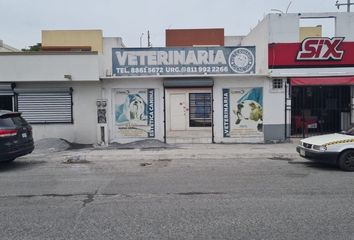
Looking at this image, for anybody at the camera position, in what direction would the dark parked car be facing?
facing away from the viewer and to the left of the viewer

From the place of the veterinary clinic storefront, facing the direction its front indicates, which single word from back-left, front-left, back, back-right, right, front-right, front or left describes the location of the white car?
front-left

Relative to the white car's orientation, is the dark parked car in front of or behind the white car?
in front

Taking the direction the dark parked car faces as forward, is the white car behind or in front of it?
behind

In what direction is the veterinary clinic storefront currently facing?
toward the camera

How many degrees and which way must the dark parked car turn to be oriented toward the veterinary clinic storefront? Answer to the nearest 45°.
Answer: approximately 135° to its right

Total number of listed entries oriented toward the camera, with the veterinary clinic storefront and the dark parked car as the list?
1

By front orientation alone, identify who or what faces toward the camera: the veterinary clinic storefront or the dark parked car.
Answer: the veterinary clinic storefront

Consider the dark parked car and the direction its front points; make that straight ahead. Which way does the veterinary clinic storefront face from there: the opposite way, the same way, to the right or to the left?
to the left

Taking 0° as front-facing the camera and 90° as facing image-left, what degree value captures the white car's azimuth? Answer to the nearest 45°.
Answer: approximately 45°

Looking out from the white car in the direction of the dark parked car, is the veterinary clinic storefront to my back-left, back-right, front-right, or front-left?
front-right
